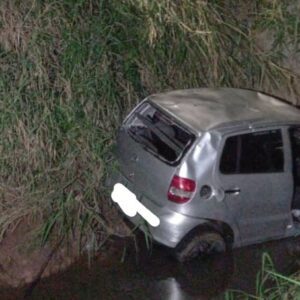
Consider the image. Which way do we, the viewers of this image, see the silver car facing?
facing away from the viewer and to the right of the viewer
